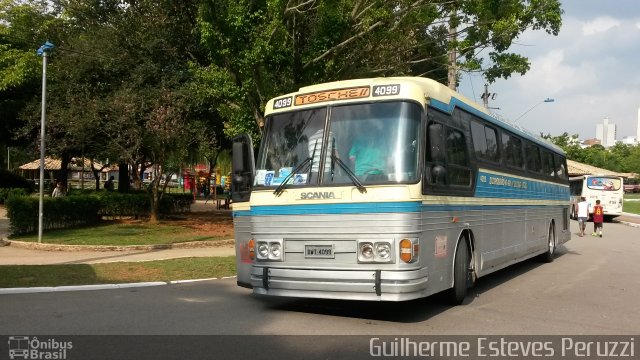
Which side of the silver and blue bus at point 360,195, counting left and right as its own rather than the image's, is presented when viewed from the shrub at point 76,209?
right

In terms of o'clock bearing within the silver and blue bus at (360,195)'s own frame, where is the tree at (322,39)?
The tree is roughly at 4 o'clock from the silver and blue bus.

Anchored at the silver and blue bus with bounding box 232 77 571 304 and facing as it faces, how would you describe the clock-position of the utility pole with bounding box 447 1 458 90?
The utility pole is roughly at 5 o'clock from the silver and blue bus.

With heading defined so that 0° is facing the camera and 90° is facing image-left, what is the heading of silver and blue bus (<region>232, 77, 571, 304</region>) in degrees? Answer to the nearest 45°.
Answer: approximately 45°

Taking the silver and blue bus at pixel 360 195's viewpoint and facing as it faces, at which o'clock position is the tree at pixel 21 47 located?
The tree is roughly at 3 o'clock from the silver and blue bus.

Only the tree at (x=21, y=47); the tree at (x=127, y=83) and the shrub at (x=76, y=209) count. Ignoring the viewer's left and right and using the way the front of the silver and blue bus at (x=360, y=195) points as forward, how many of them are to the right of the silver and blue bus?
3

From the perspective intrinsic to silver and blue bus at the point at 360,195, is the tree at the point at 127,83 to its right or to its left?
on its right

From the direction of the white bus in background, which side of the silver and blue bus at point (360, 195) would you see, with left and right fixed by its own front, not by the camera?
back
